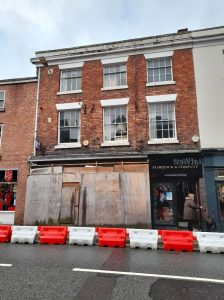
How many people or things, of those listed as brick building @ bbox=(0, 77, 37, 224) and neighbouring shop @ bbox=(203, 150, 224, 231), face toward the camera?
2

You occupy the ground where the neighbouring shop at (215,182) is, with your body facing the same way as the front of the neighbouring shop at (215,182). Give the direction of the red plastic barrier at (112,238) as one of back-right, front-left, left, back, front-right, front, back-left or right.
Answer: front-right

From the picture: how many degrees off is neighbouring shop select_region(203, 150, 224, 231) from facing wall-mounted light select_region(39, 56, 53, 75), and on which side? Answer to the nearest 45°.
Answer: approximately 90° to its right

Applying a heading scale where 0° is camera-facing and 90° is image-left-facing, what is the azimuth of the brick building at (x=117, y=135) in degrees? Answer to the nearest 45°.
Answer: approximately 0°

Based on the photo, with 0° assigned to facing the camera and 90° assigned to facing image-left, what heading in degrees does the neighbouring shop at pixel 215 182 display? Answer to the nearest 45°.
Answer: approximately 0°

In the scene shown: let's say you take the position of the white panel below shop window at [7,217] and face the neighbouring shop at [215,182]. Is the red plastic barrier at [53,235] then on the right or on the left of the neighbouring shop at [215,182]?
right

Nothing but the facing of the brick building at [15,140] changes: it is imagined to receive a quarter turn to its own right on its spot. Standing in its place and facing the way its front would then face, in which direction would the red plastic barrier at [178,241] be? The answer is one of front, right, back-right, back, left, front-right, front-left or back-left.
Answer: back-left

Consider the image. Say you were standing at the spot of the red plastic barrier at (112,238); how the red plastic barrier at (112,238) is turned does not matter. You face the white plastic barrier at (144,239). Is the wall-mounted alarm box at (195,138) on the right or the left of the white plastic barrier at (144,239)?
left

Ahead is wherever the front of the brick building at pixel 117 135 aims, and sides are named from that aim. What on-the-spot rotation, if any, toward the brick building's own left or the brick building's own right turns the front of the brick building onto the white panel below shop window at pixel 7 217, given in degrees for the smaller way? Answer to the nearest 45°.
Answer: approximately 90° to the brick building's own right

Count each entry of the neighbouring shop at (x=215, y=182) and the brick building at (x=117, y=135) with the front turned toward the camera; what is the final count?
2

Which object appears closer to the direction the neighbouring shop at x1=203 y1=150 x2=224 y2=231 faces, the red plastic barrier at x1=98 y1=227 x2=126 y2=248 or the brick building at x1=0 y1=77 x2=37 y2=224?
the red plastic barrier
